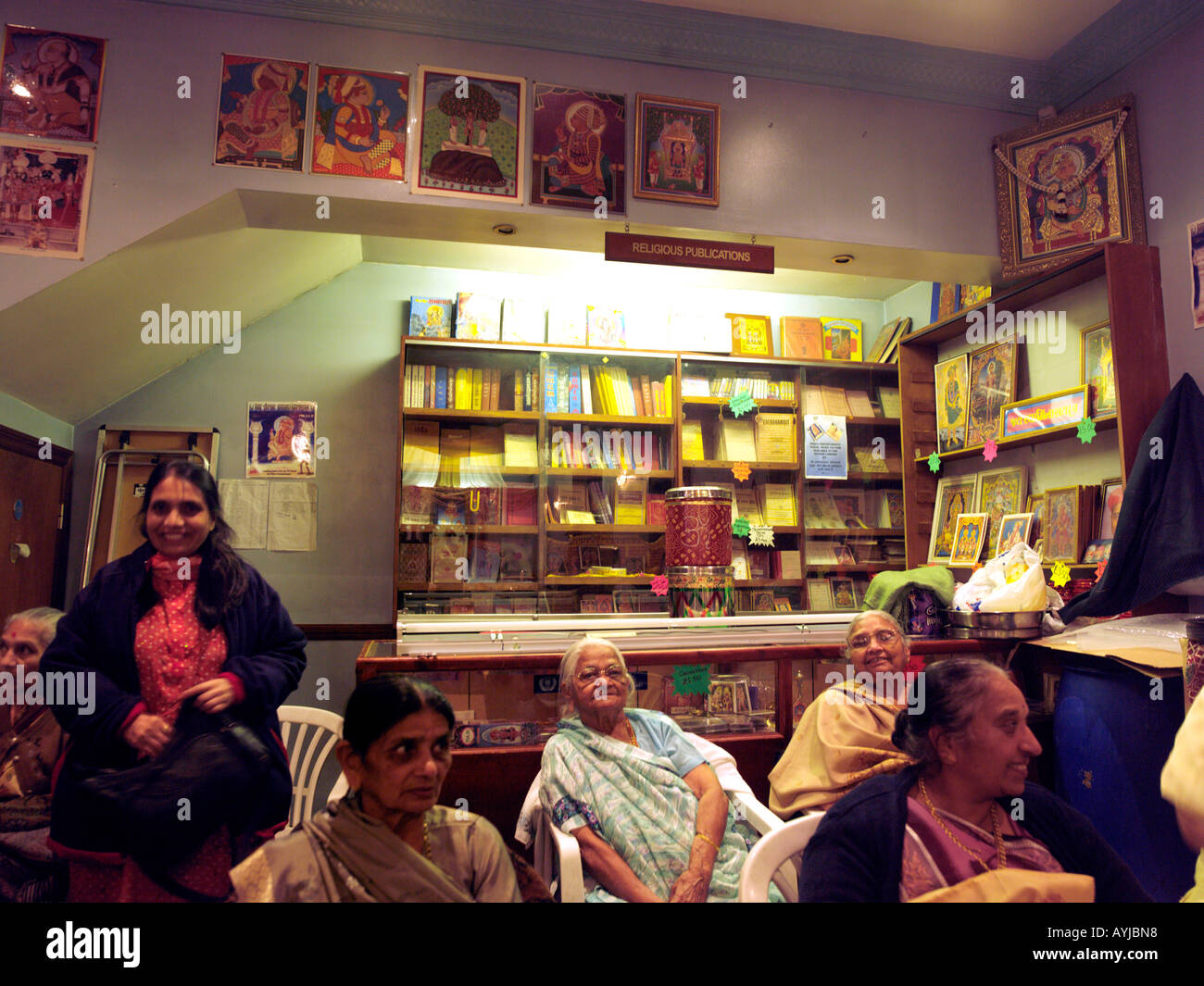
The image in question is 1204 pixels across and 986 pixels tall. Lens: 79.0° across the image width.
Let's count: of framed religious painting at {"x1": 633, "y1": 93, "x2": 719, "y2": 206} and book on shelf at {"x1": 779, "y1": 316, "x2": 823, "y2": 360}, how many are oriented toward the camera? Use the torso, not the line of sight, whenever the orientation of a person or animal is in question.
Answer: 2

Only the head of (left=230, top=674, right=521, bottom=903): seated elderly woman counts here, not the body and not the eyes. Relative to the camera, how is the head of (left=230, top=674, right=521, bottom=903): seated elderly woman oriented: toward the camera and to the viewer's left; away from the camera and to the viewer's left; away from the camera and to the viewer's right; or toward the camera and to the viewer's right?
toward the camera and to the viewer's right

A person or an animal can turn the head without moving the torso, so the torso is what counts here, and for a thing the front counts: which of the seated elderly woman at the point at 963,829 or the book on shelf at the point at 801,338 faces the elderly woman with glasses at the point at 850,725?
the book on shelf

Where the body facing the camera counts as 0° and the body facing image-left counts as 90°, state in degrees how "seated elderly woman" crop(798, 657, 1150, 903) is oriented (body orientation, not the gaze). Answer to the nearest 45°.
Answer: approximately 315°

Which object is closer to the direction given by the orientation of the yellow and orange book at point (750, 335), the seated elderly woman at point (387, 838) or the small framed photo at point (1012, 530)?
the seated elderly woman

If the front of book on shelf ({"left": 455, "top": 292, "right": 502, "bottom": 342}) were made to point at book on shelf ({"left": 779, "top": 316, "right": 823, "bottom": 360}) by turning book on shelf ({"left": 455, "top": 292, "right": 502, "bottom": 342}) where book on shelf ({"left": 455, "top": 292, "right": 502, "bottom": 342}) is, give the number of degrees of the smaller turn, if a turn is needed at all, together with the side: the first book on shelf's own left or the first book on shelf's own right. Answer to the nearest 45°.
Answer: approximately 90° to the first book on shelf's own left

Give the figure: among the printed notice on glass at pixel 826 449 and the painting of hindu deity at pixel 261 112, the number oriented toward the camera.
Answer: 2

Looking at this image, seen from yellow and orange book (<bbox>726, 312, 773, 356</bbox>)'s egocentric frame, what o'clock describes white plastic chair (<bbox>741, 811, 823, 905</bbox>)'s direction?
The white plastic chair is roughly at 12 o'clock from the yellow and orange book.
